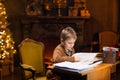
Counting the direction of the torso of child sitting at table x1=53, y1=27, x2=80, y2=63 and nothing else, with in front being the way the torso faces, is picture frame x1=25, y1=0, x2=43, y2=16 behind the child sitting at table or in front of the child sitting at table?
behind

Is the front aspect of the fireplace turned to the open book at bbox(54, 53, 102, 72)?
yes

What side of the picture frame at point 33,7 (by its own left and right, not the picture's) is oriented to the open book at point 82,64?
front

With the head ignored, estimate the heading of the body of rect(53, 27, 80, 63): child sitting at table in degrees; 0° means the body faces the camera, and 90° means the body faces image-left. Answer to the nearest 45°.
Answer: approximately 315°

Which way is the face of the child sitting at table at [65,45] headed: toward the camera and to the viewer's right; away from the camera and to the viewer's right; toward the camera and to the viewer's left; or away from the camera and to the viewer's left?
toward the camera and to the viewer's right
